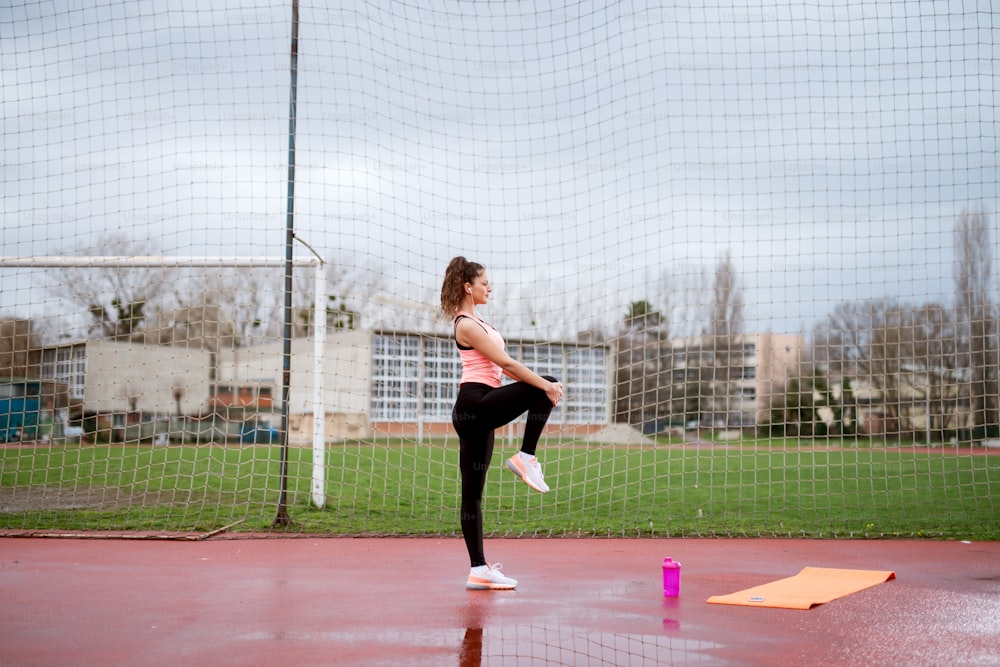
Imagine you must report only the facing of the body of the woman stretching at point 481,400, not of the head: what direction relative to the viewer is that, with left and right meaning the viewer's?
facing to the right of the viewer

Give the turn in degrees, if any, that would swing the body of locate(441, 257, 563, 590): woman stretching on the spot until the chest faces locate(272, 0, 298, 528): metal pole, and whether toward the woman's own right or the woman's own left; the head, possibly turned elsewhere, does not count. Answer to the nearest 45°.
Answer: approximately 135° to the woman's own left

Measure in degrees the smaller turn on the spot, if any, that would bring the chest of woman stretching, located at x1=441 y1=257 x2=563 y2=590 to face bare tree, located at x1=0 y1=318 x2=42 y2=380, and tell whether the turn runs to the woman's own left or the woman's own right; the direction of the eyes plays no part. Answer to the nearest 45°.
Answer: approximately 135° to the woman's own left

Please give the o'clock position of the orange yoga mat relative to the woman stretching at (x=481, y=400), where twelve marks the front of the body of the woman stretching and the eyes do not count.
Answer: The orange yoga mat is roughly at 12 o'clock from the woman stretching.

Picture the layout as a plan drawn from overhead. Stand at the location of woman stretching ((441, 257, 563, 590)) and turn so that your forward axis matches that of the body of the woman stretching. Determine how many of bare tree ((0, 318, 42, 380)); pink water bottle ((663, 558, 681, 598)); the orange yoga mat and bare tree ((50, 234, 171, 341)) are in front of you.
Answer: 2

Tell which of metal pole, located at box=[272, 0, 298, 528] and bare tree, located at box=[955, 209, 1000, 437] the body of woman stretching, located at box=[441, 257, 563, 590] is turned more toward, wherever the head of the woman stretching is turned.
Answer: the bare tree

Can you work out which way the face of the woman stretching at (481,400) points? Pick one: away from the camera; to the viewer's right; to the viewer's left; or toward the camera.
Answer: to the viewer's right

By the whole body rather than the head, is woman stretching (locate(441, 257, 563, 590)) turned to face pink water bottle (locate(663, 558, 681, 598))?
yes

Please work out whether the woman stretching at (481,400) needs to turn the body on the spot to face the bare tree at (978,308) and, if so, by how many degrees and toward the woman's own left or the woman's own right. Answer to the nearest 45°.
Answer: approximately 45° to the woman's own left
